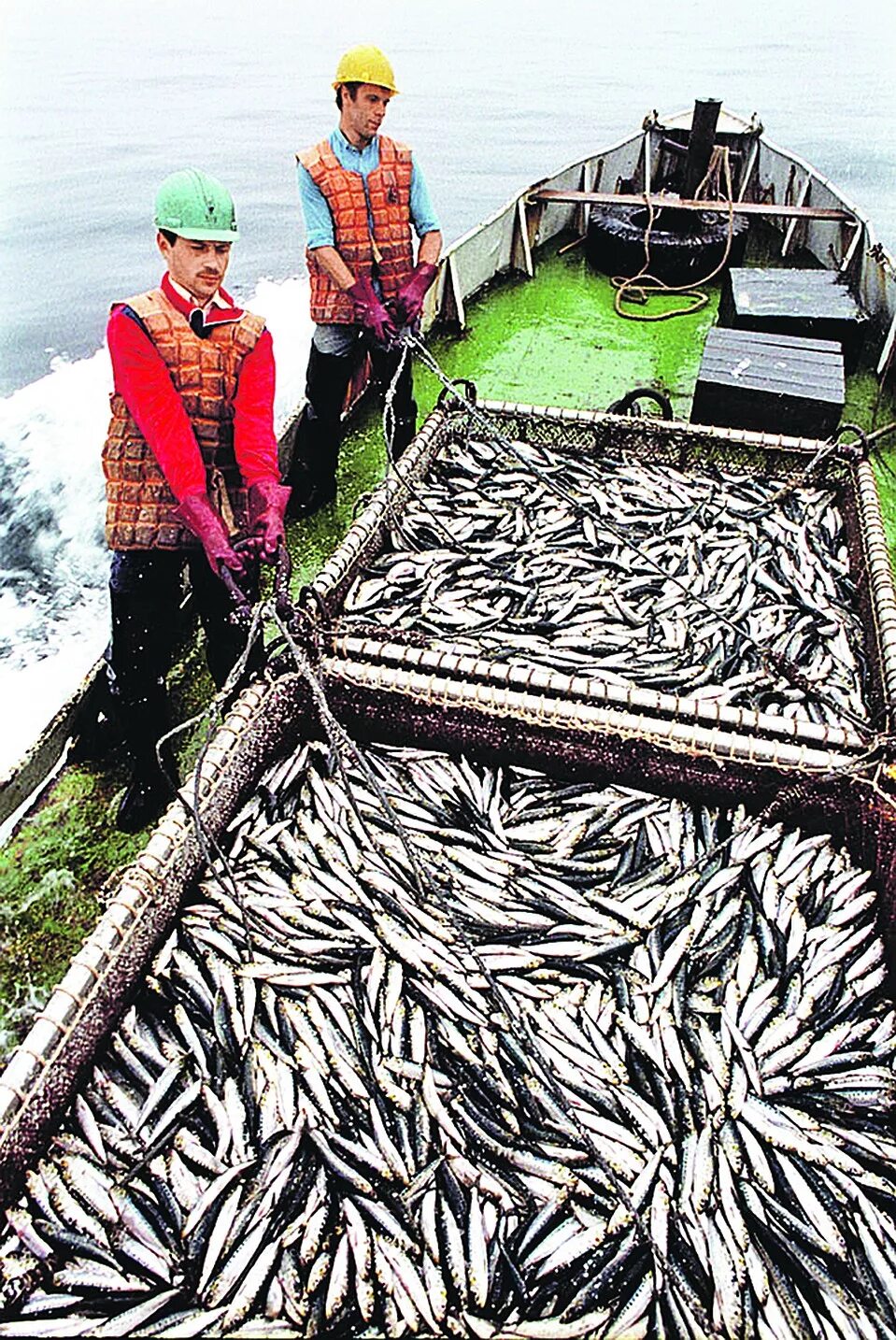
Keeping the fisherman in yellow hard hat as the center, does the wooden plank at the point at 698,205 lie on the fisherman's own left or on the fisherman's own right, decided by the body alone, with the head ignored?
on the fisherman's own left

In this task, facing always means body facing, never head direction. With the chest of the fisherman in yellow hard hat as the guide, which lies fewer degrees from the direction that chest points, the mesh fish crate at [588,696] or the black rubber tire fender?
the mesh fish crate

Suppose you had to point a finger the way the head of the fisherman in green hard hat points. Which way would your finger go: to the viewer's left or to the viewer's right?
to the viewer's right

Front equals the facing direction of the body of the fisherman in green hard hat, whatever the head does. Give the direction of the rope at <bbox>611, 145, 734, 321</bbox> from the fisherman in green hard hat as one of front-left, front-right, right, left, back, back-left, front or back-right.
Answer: left

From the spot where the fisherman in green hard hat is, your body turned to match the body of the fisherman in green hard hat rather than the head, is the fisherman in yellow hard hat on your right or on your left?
on your left

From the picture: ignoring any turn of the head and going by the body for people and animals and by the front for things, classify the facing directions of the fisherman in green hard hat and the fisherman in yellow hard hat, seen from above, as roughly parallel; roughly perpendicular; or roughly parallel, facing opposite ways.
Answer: roughly parallel

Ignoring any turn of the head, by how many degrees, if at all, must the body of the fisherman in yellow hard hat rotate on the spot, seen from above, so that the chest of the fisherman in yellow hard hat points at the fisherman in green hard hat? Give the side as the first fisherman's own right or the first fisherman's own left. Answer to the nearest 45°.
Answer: approximately 45° to the first fisherman's own right

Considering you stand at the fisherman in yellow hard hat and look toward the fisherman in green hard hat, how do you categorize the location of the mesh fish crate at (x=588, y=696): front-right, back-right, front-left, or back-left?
front-left

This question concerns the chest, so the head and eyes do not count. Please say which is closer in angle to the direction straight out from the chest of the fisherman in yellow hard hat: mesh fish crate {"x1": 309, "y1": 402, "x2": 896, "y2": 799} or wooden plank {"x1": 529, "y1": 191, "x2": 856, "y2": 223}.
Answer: the mesh fish crate

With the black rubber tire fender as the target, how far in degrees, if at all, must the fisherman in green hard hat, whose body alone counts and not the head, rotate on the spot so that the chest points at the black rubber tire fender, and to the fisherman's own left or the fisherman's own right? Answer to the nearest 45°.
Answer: approximately 90° to the fisherman's own left

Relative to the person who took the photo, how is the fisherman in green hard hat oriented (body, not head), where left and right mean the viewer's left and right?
facing the viewer and to the right of the viewer

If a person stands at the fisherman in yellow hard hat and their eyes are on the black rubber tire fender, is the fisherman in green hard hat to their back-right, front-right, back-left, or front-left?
back-right

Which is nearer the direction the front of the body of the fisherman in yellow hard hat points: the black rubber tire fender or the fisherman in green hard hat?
the fisherman in green hard hat

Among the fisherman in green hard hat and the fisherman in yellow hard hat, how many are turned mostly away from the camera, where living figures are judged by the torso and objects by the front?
0
